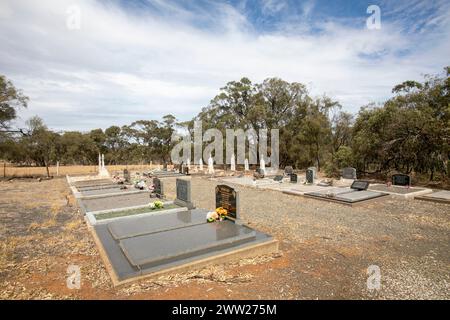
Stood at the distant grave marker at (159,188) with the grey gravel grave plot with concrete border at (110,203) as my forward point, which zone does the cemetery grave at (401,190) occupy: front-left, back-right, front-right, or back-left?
back-left

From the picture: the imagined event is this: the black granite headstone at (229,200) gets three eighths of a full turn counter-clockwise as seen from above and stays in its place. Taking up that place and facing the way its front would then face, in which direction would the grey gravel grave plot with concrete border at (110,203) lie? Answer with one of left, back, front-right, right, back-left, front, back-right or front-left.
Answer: back-left

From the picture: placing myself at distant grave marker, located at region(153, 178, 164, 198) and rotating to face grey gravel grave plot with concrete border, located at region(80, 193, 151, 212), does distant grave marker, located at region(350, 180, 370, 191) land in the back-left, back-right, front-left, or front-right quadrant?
back-left

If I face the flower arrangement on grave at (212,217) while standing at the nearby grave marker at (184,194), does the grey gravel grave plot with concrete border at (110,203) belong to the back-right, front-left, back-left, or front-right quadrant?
back-right

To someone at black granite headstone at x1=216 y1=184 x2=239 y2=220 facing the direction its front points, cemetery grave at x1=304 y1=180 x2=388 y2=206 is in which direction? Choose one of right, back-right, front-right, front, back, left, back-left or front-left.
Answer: back

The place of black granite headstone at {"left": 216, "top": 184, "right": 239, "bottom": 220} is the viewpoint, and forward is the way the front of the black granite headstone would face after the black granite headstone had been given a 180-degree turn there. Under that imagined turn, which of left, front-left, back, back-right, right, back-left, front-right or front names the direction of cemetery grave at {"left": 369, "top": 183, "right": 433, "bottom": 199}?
front

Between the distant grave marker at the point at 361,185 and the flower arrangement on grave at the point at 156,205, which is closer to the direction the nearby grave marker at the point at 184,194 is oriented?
the flower arrangement on grave

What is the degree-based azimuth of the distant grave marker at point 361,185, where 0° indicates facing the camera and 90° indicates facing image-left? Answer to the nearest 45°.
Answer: approximately 45°

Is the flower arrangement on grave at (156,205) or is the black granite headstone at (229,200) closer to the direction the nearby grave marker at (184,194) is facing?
the flower arrangement on grave

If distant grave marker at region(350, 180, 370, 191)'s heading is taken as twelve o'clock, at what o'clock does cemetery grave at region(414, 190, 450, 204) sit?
The cemetery grave is roughly at 8 o'clock from the distant grave marker.

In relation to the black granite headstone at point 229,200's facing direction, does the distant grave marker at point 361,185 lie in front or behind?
behind

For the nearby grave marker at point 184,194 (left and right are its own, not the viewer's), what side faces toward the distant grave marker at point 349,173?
back
